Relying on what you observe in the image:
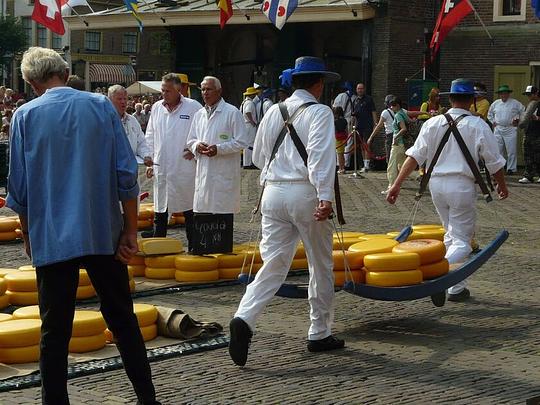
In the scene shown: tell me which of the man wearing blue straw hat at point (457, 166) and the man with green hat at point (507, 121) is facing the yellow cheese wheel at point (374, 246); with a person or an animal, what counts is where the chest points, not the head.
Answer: the man with green hat

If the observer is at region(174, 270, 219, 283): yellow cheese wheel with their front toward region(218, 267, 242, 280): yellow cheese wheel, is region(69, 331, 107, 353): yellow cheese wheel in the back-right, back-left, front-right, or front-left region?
back-right

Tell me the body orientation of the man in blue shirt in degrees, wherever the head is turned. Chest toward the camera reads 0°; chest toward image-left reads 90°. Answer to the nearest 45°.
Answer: approximately 180°

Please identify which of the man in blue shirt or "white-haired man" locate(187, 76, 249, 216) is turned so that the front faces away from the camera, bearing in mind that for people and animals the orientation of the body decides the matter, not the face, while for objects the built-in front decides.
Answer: the man in blue shirt

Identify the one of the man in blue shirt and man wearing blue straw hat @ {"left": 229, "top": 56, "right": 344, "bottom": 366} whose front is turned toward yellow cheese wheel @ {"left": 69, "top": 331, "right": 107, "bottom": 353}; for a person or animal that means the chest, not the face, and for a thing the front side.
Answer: the man in blue shirt

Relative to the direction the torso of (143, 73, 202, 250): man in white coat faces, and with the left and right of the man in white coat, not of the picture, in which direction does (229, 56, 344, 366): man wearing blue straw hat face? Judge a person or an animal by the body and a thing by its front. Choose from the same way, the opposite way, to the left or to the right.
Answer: the opposite way

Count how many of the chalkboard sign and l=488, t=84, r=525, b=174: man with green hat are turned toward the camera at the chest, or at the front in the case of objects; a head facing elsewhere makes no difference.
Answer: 2

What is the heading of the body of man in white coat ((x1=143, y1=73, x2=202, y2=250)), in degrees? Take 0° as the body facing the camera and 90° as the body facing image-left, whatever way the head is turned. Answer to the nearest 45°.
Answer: approximately 45°

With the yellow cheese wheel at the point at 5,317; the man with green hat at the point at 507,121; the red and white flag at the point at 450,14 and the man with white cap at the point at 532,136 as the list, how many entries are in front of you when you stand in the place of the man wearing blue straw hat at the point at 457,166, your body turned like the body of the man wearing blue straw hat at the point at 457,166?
3

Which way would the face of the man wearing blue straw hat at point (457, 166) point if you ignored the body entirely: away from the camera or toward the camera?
away from the camera

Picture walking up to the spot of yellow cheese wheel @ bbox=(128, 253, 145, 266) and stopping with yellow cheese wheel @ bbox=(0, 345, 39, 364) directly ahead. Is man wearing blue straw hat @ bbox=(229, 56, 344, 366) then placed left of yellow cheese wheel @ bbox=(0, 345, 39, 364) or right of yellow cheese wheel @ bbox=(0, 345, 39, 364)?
left
